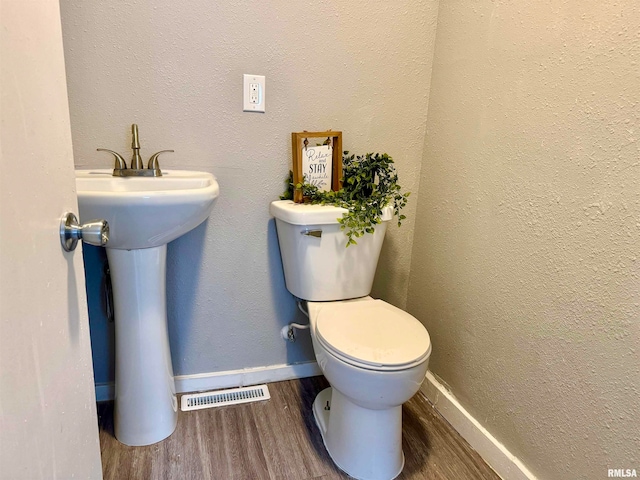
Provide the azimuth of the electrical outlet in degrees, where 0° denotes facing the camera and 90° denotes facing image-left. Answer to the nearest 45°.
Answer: approximately 0°

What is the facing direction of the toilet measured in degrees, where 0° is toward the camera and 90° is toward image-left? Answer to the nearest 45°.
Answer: approximately 315°

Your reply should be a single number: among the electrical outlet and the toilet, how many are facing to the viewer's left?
0
